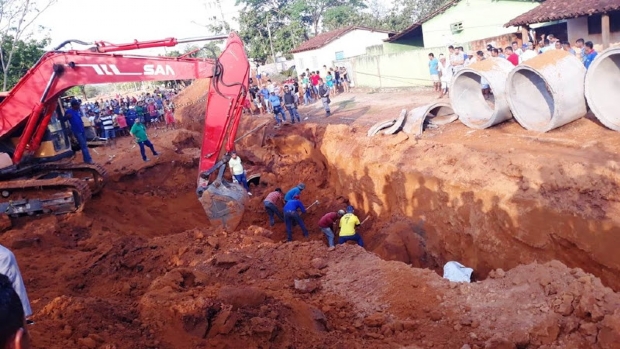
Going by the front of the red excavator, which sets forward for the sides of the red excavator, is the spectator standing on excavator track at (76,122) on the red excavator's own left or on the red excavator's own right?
on the red excavator's own left

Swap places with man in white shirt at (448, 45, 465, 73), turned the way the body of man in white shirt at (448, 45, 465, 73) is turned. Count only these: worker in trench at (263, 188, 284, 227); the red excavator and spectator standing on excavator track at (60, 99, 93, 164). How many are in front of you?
3

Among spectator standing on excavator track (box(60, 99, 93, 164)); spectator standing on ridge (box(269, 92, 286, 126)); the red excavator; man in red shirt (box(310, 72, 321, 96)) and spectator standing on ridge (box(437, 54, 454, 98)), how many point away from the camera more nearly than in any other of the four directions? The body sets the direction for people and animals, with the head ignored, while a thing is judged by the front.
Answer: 0

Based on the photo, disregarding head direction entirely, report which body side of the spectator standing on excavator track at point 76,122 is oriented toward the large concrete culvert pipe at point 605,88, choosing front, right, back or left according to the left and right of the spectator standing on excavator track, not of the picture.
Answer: front

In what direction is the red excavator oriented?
to the viewer's right

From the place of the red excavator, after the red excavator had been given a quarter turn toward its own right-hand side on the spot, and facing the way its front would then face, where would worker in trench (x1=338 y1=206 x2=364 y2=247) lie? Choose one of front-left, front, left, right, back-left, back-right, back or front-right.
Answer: front-left

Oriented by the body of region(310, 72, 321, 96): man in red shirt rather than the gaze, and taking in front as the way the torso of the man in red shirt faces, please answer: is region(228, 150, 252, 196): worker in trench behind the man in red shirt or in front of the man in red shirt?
in front

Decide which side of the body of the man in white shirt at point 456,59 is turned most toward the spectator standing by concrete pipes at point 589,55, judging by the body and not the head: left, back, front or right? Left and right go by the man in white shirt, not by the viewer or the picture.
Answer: left

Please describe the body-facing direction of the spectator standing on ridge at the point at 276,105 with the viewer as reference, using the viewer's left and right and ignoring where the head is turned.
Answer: facing the viewer

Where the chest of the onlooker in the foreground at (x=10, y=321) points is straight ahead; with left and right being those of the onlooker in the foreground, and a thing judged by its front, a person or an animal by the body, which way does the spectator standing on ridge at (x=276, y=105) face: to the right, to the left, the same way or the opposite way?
the opposite way

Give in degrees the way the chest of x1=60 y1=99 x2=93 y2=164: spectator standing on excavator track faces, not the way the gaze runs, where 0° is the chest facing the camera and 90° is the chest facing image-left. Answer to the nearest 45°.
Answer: approximately 315°

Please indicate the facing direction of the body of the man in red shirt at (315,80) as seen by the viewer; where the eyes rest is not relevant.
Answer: toward the camera

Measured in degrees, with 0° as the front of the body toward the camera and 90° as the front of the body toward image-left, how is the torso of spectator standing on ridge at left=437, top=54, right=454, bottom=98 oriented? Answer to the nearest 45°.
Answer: approximately 45°

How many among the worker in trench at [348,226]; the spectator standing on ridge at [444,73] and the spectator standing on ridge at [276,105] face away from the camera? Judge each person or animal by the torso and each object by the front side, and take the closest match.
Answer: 1

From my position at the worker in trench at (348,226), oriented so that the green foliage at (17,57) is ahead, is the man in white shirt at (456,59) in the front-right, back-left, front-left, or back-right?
front-right

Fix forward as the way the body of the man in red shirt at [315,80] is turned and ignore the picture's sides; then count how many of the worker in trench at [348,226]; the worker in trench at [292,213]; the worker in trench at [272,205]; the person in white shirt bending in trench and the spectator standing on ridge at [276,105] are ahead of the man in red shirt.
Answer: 5

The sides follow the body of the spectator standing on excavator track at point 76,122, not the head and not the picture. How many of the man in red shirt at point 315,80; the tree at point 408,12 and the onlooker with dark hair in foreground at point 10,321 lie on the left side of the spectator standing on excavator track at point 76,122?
2

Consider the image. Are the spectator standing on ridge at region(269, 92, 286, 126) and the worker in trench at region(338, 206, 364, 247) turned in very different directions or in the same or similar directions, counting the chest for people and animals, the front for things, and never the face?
very different directions

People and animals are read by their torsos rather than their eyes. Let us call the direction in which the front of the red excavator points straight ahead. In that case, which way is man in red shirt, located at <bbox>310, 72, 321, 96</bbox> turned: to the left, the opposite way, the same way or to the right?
to the right

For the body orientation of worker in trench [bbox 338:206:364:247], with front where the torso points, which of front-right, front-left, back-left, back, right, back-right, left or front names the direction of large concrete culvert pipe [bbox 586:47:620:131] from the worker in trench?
right
